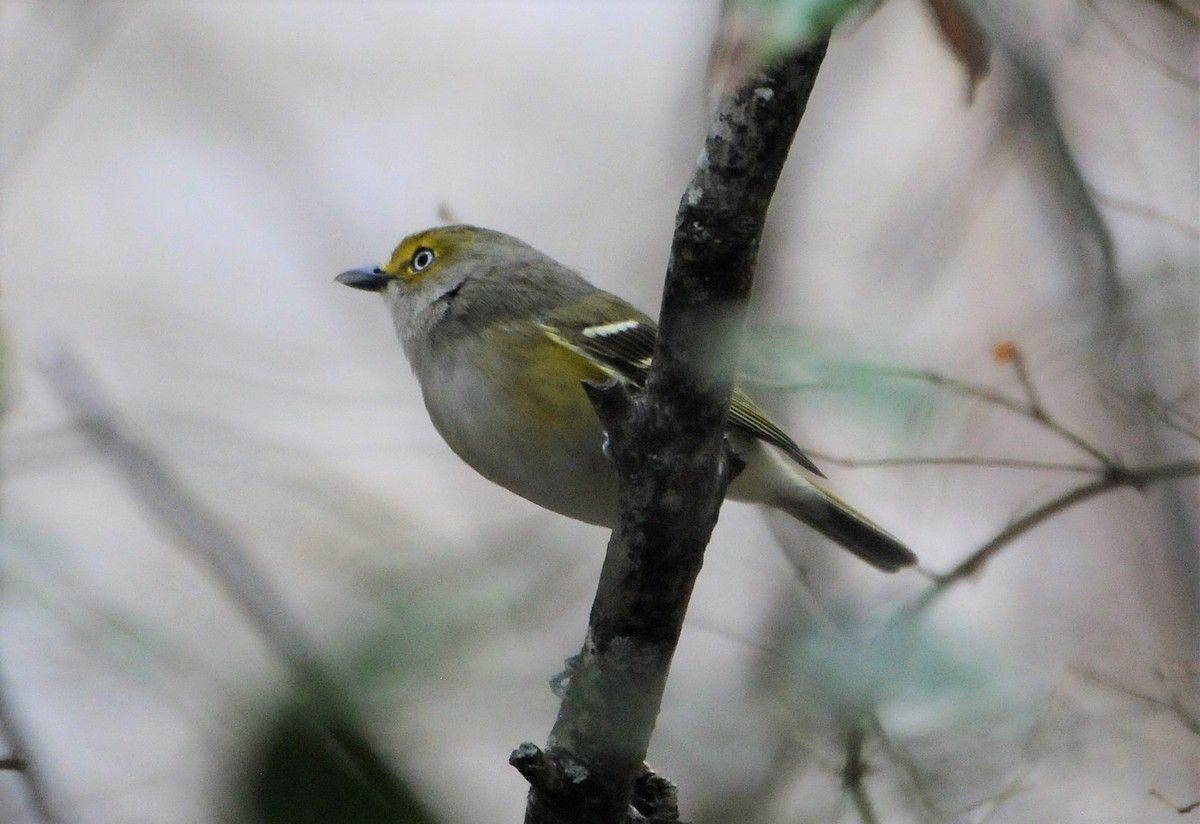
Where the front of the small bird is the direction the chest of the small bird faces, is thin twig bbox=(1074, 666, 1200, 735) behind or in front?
behind

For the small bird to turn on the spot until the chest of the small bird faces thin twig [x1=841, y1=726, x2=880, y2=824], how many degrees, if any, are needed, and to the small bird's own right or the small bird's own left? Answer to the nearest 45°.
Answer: approximately 180°

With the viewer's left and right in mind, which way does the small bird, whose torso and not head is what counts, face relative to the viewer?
facing to the left of the viewer
